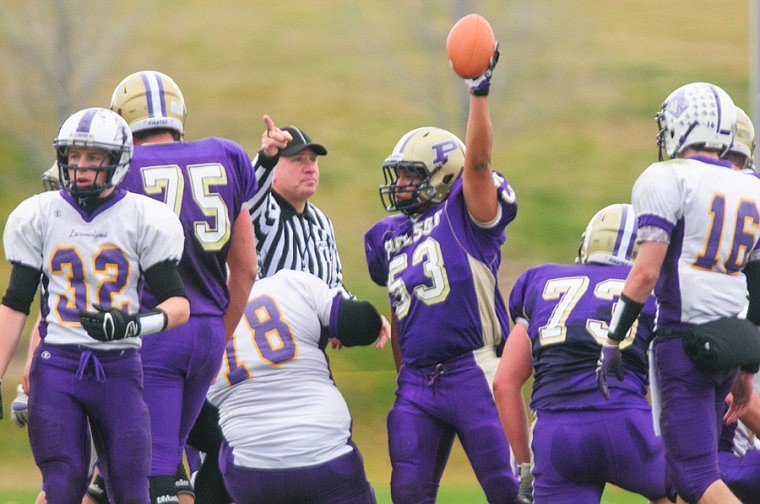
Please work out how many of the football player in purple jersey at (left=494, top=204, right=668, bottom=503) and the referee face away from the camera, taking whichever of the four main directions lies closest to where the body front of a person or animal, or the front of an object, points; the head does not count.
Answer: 1

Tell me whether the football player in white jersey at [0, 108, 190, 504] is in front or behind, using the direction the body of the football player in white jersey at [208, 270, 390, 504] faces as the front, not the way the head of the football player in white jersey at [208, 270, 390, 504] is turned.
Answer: behind

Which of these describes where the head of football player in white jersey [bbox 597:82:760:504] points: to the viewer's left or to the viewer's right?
to the viewer's left

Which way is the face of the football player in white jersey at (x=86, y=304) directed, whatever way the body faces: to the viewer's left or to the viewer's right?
to the viewer's left

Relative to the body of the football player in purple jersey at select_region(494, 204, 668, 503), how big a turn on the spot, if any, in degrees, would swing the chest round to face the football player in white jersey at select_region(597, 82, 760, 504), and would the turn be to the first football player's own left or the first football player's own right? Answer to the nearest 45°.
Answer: approximately 90° to the first football player's own right

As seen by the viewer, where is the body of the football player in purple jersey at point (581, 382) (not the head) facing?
away from the camera

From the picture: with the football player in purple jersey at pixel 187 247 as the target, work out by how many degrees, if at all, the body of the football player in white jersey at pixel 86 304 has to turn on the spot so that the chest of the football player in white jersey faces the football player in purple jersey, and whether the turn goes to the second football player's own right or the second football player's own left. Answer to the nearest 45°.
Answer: approximately 135° to the second football player's own left

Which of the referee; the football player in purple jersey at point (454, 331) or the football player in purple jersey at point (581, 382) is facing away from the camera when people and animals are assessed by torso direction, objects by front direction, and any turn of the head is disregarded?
the football player in purple jersey at point (581, 382)

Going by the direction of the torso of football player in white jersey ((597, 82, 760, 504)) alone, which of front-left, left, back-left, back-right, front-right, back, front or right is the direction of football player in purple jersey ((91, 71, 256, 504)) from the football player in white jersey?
front-left

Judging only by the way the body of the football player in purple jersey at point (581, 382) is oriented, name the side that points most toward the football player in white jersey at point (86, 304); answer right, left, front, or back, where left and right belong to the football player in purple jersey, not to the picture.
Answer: left

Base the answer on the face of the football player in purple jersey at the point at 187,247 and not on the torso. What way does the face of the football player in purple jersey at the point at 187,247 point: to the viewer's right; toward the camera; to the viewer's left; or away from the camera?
away from the camera

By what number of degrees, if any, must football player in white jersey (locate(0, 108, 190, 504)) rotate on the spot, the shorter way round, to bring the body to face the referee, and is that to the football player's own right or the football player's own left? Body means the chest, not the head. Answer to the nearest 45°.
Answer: approximately 135° to the football player's own left

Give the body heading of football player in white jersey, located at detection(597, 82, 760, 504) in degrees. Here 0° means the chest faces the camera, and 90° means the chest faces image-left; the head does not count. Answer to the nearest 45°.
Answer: approximately 135°
